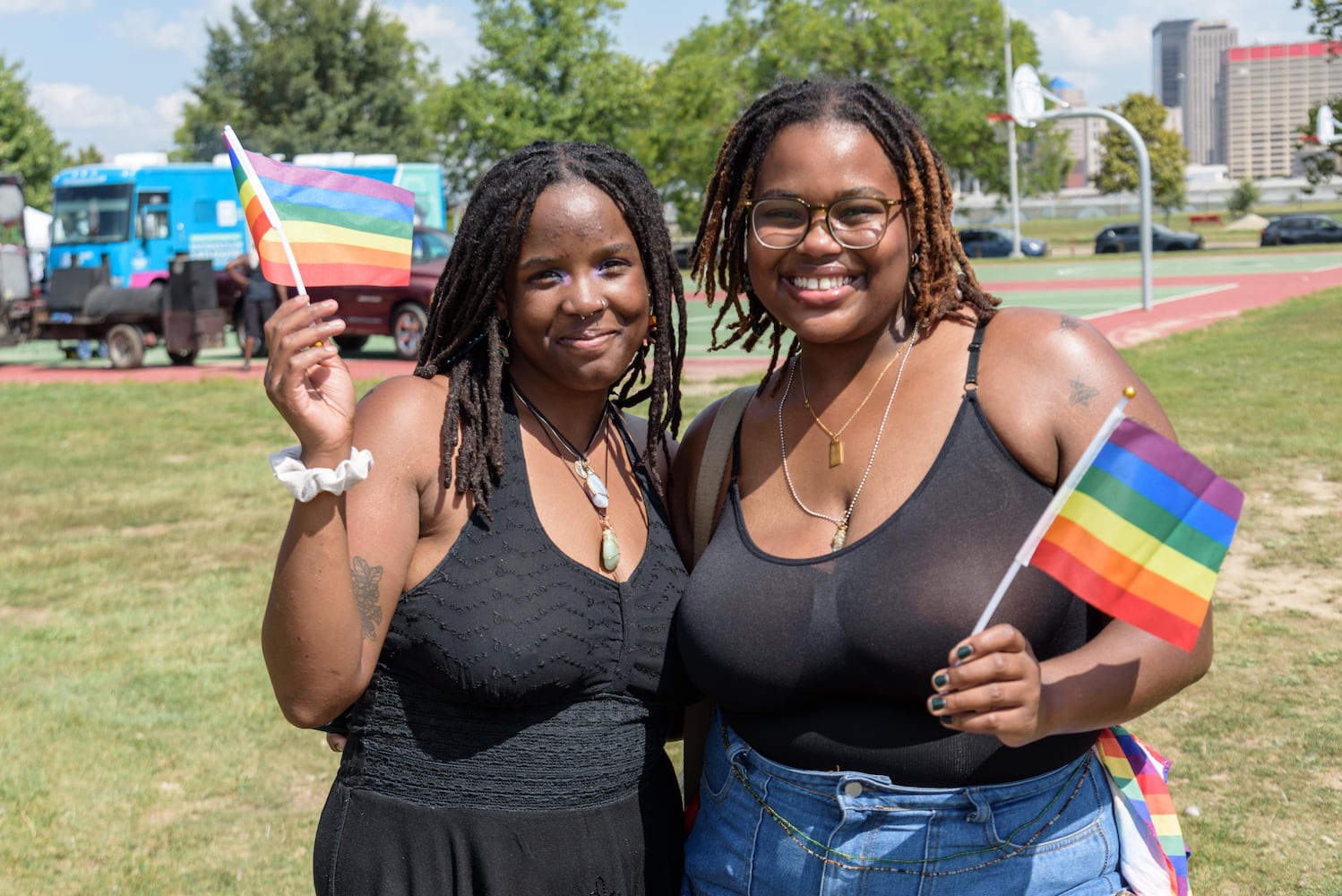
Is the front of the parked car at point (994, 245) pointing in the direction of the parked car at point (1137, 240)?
yes

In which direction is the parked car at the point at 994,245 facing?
to the viewer's right

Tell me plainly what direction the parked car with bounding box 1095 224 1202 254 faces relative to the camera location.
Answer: facing to the right of the viewer
